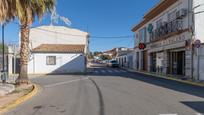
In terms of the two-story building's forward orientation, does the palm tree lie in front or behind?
in front
